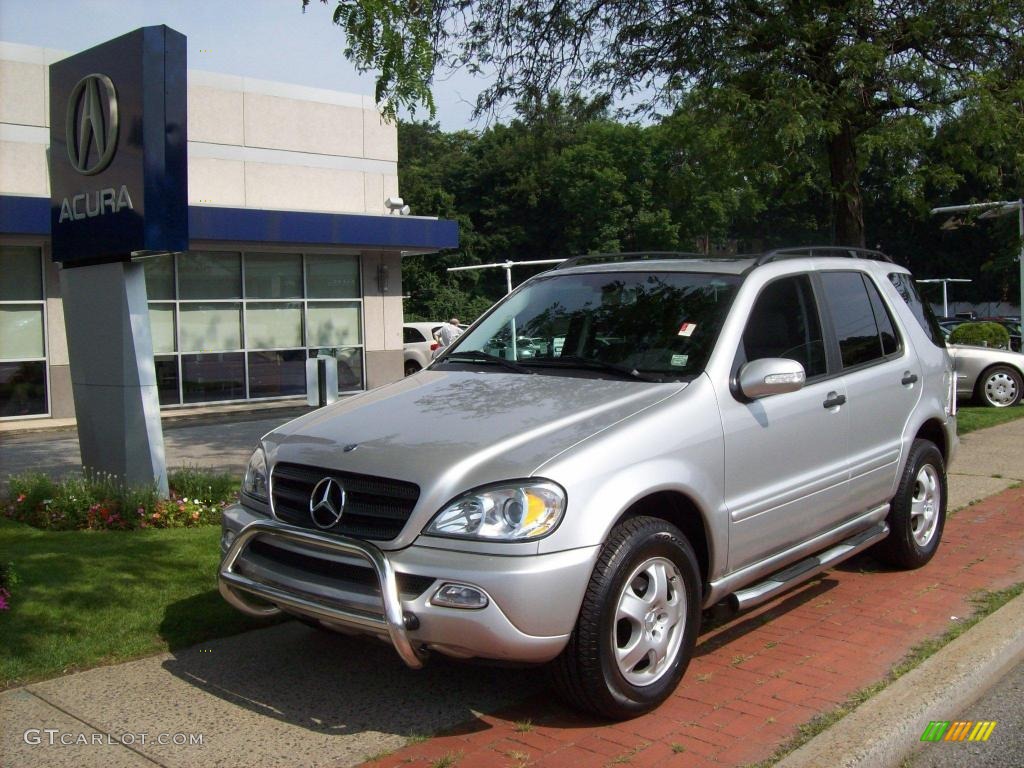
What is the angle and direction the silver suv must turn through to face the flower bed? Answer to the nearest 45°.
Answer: approximately 90° to its right

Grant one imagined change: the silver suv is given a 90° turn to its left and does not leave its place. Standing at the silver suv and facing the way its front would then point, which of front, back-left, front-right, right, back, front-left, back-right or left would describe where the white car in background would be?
back-left

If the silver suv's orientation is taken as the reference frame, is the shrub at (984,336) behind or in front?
behind

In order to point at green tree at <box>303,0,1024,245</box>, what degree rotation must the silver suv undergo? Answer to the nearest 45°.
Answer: approximately 135° to its right

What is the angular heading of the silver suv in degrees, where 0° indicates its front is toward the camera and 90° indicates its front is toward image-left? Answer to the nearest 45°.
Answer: approximately 45°

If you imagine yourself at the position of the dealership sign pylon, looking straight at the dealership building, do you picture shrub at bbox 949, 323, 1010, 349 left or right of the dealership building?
right

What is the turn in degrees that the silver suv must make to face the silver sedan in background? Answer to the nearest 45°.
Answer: approximately 180°

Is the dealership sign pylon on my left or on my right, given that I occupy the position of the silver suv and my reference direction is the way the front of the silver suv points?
on my right
